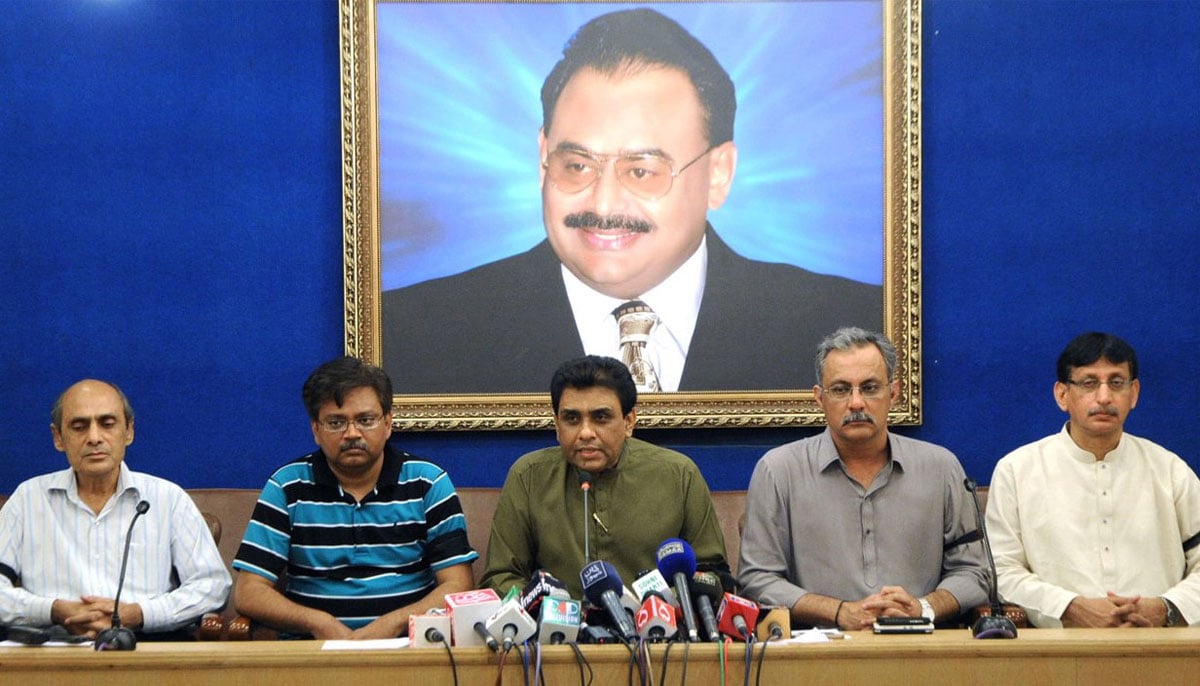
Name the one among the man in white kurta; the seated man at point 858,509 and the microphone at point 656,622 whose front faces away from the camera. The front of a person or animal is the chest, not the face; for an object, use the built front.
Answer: the microphone

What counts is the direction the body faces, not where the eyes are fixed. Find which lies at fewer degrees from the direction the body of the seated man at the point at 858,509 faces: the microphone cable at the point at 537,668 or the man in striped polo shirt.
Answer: the microphone cable

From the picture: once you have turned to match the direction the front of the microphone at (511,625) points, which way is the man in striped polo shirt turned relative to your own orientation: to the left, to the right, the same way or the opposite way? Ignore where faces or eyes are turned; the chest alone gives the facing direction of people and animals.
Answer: the opposite way

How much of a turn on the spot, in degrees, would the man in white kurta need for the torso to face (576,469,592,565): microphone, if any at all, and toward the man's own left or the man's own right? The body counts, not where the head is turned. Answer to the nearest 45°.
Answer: approximately 45° to the man's own right

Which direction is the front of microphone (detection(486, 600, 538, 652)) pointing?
away from the camera

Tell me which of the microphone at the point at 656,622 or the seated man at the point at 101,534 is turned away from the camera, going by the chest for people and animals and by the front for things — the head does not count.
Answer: the microphone

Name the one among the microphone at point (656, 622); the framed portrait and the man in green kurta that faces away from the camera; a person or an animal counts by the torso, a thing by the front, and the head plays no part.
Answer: the microphone

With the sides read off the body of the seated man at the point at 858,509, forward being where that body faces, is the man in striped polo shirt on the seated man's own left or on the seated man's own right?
on the seated man's own right

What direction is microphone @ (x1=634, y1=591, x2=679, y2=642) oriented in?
away from the camera

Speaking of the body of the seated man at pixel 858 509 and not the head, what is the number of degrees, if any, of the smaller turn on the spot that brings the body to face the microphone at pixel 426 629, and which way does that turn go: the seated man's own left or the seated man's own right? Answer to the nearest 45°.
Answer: approximately 45° to the seated man's own right
